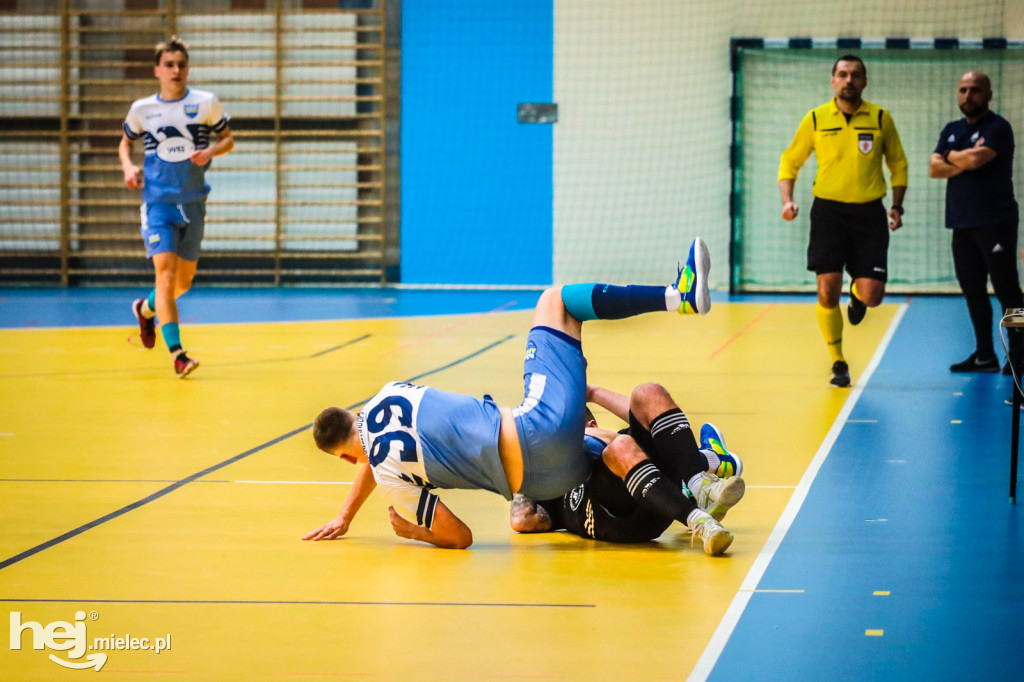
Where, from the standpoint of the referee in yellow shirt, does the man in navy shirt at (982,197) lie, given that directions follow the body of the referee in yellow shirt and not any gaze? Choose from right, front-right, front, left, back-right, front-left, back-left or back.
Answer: back-left

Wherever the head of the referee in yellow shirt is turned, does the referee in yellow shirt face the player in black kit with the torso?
yes

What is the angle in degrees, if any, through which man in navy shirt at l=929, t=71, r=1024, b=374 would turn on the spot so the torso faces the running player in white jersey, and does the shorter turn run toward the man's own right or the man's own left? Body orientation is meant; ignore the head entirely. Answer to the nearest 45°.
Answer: approximately 45° to the man's own right

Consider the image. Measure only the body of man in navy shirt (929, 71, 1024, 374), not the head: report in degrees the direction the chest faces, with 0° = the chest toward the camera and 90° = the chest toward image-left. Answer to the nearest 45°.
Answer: approximately 45°

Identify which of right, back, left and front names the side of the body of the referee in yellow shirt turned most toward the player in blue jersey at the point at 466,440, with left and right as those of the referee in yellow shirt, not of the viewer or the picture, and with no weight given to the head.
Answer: front

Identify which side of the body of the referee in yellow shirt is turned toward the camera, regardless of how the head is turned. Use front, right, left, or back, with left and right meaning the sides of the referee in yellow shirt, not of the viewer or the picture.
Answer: front

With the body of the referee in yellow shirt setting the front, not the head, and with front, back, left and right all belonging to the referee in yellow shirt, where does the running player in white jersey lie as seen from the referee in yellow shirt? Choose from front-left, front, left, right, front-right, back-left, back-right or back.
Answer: right

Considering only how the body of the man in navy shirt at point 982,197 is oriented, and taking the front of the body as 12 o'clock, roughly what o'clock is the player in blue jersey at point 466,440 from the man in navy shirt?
The player in blue jersey is roughly at 11 o'clock from the man in navy shirt.

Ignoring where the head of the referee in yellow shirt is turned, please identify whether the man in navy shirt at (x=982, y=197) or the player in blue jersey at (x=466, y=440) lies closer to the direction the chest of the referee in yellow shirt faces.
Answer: the player in blue jersey

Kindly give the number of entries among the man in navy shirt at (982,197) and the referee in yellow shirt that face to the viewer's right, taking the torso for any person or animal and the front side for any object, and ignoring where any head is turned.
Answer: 0

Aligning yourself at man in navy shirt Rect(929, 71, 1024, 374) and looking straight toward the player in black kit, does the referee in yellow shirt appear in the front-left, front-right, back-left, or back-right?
front-right

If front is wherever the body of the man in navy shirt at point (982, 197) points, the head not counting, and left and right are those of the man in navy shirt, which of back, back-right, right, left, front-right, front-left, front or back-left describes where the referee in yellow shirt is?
front
